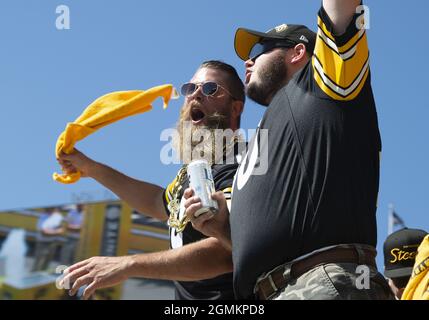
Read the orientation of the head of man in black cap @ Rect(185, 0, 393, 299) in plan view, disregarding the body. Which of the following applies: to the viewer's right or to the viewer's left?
to the viewer's left

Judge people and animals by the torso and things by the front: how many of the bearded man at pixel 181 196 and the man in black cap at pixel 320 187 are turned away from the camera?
0

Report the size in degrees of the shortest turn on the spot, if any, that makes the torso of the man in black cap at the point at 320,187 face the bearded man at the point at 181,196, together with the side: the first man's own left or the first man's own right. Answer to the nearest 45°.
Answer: approximately 45° to the first man's own right

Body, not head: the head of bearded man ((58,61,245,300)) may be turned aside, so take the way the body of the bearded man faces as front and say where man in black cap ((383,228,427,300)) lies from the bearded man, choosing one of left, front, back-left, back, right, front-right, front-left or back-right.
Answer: back-left

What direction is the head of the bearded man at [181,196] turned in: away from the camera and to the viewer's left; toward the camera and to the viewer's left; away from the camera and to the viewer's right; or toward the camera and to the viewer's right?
toward the camera and to the viewer's left

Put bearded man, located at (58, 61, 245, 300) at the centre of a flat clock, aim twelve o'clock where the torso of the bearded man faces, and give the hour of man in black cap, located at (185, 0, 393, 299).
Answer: The man in black cap is roughly at 10 o'clock from the bearded man.
